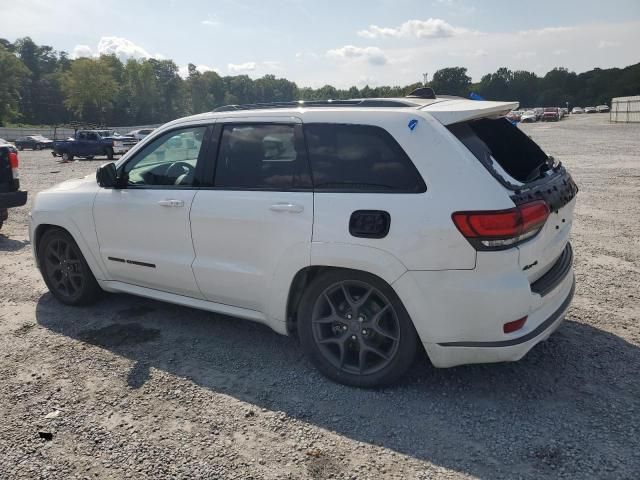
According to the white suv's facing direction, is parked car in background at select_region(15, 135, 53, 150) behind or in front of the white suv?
in front

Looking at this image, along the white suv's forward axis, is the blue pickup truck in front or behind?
in front

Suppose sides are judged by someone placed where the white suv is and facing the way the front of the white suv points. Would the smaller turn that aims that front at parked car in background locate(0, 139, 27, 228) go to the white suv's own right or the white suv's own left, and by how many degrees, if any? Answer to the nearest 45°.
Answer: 0° — it already faces it

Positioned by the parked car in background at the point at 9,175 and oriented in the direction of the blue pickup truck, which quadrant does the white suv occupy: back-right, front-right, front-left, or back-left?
back-right

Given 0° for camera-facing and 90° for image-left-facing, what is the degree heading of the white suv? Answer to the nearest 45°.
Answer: approximately 135°

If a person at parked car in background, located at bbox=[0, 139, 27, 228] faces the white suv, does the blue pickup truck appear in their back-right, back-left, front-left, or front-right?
back-left

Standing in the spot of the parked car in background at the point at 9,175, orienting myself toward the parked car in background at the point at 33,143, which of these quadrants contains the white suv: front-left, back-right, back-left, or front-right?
back-right

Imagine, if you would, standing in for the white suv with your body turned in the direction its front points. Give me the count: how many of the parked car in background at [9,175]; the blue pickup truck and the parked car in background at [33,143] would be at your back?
0
